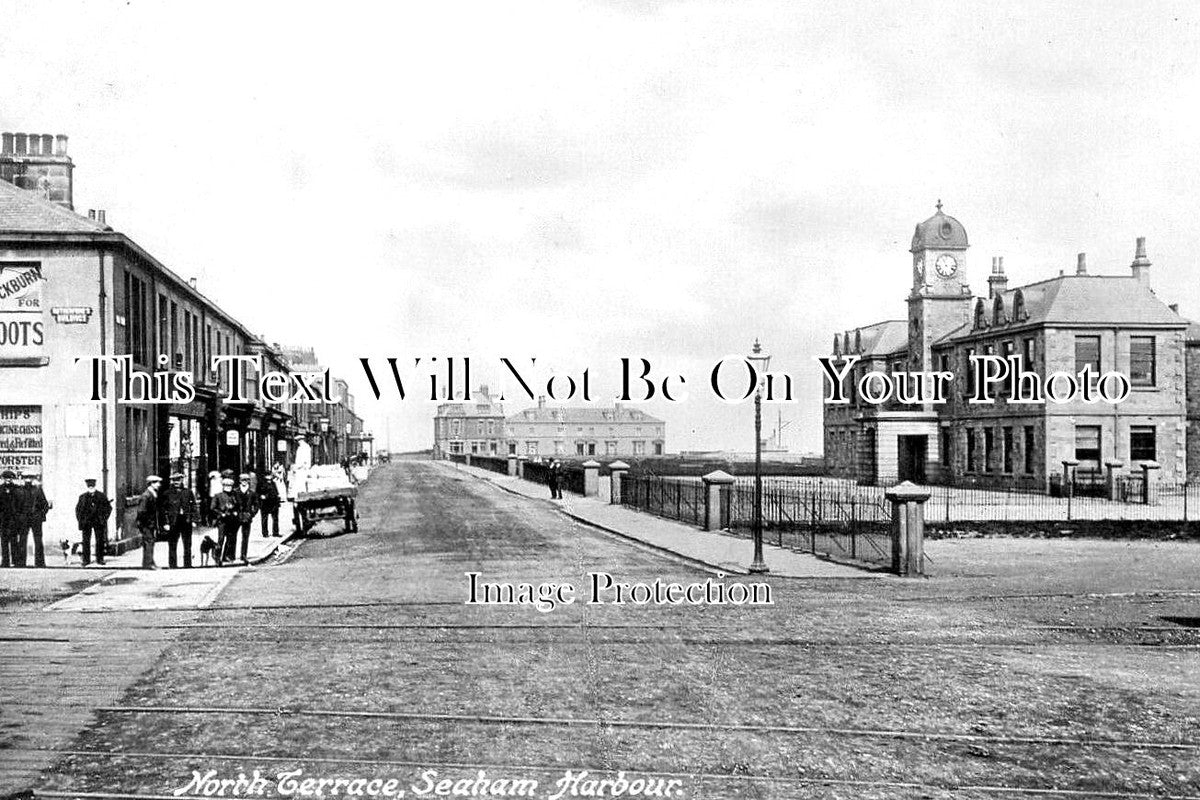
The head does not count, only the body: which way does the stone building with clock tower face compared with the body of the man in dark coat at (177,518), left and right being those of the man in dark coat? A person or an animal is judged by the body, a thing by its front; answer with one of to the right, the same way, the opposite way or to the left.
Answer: to the right

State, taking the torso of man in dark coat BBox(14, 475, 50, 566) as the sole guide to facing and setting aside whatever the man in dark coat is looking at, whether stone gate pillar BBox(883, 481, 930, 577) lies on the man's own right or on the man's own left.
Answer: on the man's own left

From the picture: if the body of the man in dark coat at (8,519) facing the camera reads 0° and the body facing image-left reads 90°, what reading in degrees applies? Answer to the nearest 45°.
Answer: approximately 0°

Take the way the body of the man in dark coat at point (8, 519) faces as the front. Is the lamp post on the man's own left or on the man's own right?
on the man's own left

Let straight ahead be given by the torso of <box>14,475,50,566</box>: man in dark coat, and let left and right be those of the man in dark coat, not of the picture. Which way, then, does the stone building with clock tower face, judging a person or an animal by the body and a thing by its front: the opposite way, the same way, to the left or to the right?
to the right

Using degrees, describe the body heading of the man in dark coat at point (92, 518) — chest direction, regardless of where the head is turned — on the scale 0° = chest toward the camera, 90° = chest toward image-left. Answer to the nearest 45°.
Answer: approximately 0°

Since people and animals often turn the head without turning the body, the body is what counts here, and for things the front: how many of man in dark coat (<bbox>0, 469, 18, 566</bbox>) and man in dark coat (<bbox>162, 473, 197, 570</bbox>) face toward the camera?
2
